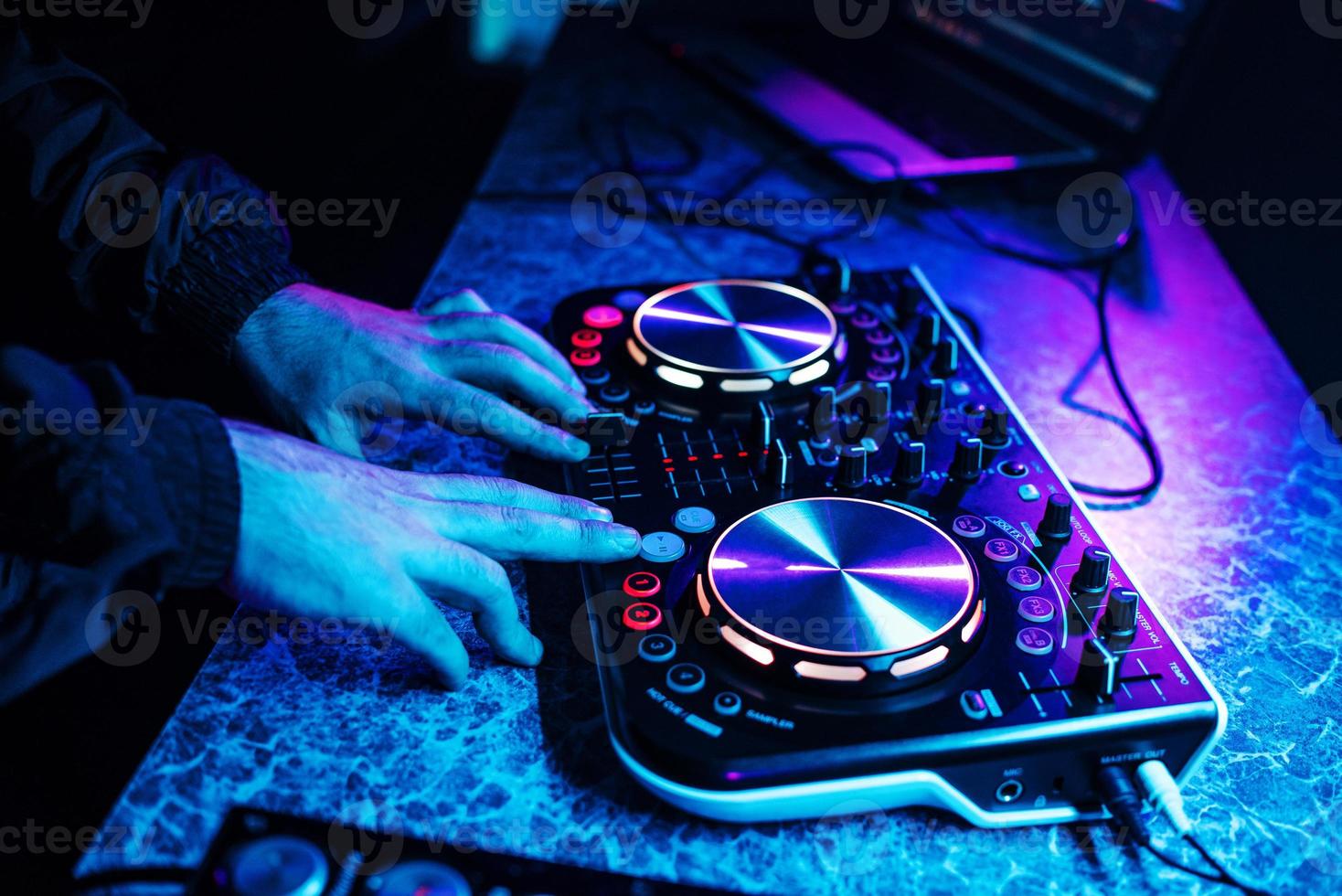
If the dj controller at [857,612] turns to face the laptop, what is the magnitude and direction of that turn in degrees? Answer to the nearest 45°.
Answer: approximately 90° to its right

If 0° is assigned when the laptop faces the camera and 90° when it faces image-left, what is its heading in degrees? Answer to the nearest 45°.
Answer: approximately 45°

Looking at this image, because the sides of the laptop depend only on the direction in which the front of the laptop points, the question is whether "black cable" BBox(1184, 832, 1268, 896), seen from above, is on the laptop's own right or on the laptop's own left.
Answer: on the laptop's own left

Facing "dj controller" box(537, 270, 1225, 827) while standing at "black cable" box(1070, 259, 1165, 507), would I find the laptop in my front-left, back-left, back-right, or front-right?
back-right

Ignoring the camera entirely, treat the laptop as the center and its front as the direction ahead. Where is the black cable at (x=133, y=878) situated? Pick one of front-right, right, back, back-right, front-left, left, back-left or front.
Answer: front-left

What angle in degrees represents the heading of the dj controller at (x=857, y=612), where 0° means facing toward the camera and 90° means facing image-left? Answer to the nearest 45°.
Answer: approximately 90°
